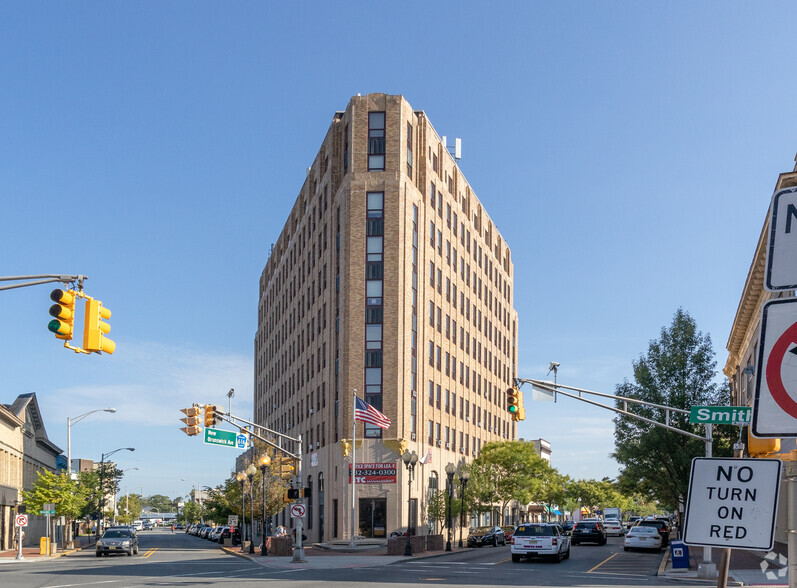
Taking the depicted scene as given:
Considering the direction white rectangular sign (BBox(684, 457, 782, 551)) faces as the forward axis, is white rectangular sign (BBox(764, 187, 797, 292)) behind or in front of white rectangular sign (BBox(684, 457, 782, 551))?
in front

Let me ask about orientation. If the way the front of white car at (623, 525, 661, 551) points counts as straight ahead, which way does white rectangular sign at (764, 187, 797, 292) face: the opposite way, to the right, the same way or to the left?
the opposite way

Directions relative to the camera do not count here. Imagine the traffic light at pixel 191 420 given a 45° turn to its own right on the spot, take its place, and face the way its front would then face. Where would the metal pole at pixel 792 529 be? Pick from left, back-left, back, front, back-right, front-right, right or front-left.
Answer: back-left

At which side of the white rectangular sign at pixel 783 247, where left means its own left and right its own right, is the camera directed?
front

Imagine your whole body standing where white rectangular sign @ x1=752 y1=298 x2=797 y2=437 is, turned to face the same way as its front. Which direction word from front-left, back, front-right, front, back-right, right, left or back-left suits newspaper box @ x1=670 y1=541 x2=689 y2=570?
back

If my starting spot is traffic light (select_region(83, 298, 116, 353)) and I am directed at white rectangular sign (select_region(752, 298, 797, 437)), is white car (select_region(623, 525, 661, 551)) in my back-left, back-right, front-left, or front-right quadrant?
back-left

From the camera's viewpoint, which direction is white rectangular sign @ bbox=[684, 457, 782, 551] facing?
toward the camera
